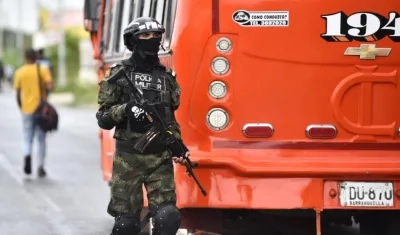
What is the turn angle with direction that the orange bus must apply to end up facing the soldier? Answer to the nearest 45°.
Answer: approximately 135° to its left

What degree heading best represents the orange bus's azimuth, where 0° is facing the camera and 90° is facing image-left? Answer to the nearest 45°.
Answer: approximately 180°
